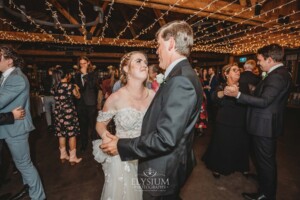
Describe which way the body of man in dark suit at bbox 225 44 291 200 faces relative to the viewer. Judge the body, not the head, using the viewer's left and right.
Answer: facing to the left of the viewer

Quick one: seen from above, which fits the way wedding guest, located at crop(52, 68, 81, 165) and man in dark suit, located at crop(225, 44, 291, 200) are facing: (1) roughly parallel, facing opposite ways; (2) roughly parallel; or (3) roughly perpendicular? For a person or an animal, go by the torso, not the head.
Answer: roughly perpendicular

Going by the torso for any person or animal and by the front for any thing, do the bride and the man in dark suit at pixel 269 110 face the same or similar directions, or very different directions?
very different directions

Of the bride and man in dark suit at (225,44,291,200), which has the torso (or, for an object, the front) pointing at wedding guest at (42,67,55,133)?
the man in dark suit

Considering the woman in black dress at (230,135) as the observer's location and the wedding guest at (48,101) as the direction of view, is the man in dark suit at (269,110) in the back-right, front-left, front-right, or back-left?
back-left

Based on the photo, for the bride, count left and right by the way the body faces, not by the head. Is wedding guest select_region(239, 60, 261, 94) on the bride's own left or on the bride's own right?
on the bride's own left

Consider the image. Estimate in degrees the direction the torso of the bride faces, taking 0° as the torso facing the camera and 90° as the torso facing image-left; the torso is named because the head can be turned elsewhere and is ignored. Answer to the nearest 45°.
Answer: approximately 315°
